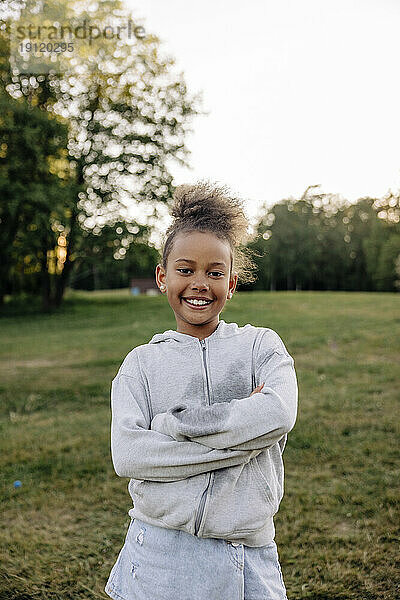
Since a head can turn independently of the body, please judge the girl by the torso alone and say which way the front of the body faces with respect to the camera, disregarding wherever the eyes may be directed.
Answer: toward the camera

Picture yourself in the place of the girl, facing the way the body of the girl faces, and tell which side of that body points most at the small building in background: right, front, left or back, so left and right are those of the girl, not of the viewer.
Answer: back

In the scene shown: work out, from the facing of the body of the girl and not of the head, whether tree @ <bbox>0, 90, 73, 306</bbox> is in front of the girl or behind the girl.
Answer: behind

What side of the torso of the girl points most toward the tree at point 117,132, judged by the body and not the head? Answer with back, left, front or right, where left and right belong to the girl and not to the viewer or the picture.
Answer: back
